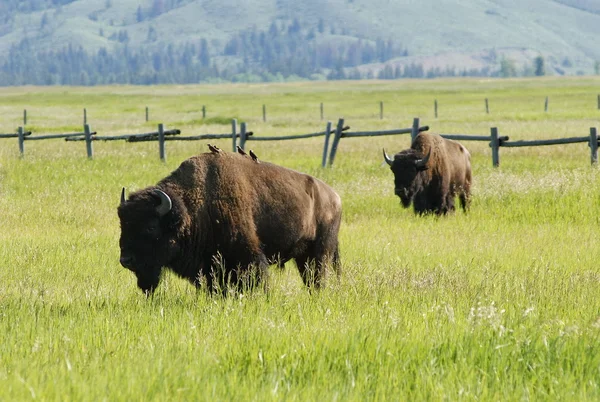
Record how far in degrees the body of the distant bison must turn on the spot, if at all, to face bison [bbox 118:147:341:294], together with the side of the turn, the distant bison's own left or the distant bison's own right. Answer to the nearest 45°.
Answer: approximately 45° to the distant bison's own left

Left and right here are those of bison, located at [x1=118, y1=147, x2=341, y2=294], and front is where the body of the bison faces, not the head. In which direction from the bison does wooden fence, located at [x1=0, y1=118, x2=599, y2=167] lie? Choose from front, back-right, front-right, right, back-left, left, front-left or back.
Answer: right

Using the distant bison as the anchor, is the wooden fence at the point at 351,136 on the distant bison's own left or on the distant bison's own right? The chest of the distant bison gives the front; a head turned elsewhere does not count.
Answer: on the distant bison's own right

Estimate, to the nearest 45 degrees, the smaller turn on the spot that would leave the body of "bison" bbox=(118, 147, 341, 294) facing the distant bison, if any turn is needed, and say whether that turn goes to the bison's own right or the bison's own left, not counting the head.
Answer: approximately 135° to the bison's own right

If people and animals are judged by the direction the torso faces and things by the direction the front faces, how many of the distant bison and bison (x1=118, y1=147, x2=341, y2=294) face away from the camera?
0

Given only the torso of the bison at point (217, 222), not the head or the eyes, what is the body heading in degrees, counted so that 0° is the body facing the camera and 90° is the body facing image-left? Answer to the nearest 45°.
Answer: approximately 90°

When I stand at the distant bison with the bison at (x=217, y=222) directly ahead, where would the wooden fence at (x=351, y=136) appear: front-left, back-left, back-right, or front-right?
back-right
